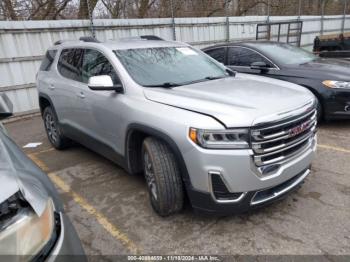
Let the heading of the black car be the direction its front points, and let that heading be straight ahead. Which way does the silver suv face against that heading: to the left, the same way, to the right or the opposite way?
the same way

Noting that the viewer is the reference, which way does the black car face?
facing the viewer and to the right of the viewer

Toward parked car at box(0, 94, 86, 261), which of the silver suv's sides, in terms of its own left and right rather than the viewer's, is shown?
right

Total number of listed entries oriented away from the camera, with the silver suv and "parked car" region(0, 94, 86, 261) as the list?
0

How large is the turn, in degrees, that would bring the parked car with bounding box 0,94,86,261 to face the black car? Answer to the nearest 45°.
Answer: approximately 90° to its left

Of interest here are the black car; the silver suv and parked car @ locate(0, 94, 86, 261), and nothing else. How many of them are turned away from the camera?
0

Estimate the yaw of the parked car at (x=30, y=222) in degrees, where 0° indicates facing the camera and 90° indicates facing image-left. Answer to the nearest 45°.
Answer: approximately 315°

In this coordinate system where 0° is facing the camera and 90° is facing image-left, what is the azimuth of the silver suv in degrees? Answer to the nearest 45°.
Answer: approximately 315°

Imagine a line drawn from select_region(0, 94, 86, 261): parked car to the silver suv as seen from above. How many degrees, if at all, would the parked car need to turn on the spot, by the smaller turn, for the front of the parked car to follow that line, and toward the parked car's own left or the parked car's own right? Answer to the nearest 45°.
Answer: approximately 90° to the parked car's own left

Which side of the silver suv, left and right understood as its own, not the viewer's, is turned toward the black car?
left
